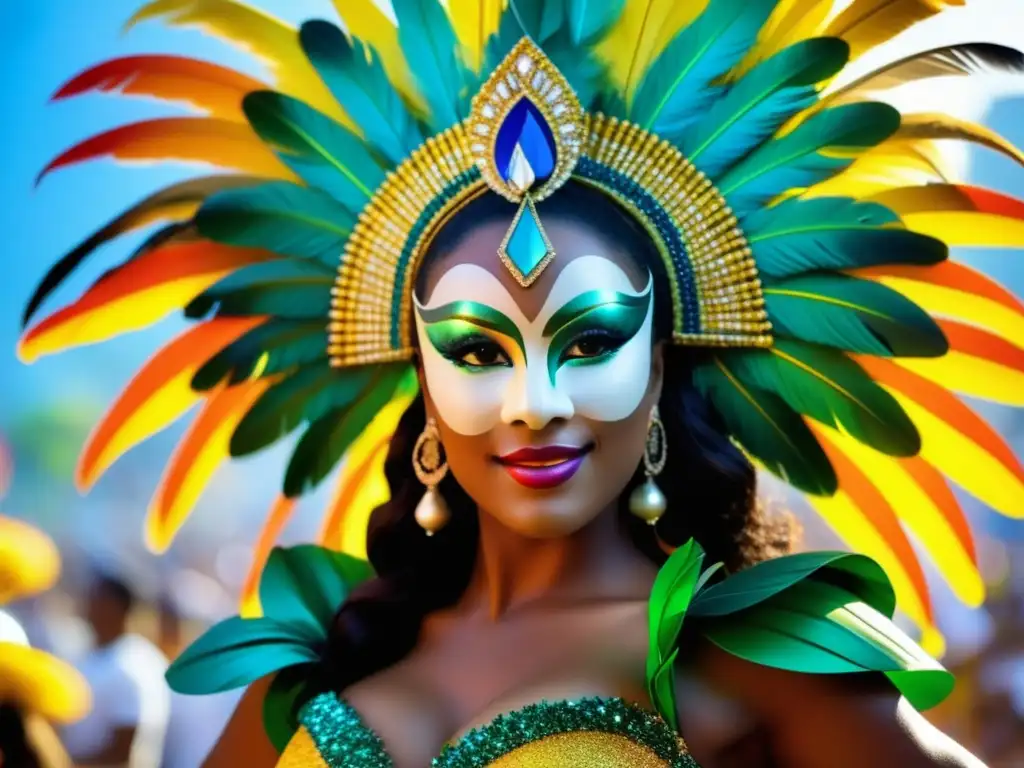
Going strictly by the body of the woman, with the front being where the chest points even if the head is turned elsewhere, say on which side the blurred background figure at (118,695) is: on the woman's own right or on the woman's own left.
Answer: on the woman's own right

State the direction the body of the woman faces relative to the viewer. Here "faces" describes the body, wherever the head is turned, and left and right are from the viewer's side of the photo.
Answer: facing the viewer
